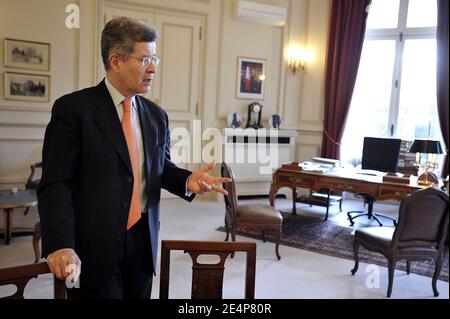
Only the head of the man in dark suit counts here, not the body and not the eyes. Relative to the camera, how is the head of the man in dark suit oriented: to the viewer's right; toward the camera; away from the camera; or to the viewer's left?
to the viewer's right

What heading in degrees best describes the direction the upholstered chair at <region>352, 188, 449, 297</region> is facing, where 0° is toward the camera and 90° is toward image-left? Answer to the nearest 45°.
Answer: approximately 135°

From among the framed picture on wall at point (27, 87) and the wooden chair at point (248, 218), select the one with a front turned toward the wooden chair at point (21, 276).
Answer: the framed picture on wall

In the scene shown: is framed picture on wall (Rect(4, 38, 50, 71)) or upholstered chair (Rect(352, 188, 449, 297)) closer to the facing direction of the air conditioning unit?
the upholstered chair

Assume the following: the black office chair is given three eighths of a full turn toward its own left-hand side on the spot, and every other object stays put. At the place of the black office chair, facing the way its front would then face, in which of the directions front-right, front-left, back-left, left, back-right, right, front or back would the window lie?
left
